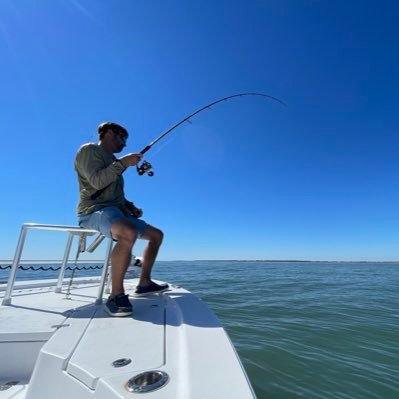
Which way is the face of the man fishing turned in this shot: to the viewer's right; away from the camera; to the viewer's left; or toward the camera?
to the viewer's right

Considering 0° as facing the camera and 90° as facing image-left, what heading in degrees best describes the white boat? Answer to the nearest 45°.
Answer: approximately 180°
